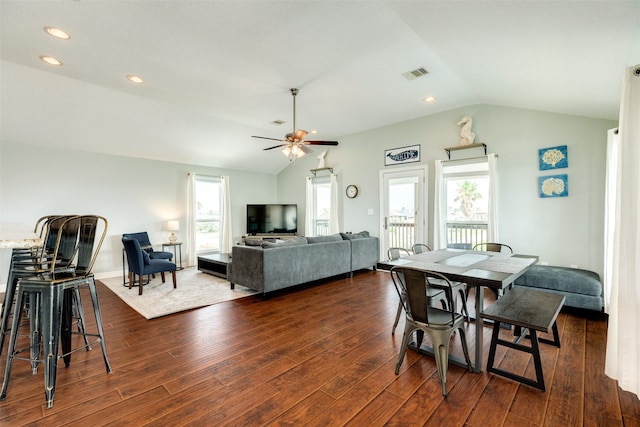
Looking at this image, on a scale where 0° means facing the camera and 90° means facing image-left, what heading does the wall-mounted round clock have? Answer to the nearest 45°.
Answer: approximately 45°

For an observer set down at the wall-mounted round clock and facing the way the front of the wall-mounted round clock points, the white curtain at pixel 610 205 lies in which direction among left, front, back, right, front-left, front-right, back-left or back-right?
left

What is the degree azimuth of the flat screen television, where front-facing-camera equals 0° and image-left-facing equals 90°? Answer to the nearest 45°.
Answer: approximately 0°

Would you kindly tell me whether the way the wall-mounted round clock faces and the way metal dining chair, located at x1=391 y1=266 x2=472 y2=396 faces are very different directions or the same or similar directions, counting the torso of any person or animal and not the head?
very different directions

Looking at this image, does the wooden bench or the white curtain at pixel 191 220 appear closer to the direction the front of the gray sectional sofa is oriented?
the white curtain

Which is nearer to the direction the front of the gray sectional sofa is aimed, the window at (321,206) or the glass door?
the window

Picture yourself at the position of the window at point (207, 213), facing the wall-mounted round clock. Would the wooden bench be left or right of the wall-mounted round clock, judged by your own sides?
right

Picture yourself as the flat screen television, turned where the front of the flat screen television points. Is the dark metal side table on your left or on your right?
on your right

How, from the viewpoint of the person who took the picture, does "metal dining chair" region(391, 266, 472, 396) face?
facing away from the viewer and to the right of the viewer

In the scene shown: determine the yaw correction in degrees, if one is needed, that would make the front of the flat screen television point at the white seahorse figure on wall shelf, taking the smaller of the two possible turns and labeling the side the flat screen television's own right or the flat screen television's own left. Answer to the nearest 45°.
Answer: approximately 45° to the flat screen television's own left

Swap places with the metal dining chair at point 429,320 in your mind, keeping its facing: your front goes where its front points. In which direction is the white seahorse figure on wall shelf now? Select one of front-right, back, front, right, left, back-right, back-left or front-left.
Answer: front-left

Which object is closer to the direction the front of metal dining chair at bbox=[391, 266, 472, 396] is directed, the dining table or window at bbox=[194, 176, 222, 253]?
the dining table
